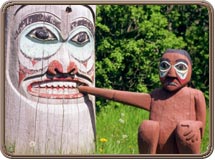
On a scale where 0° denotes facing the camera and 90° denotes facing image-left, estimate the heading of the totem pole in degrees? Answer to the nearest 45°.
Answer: approximately 315°
